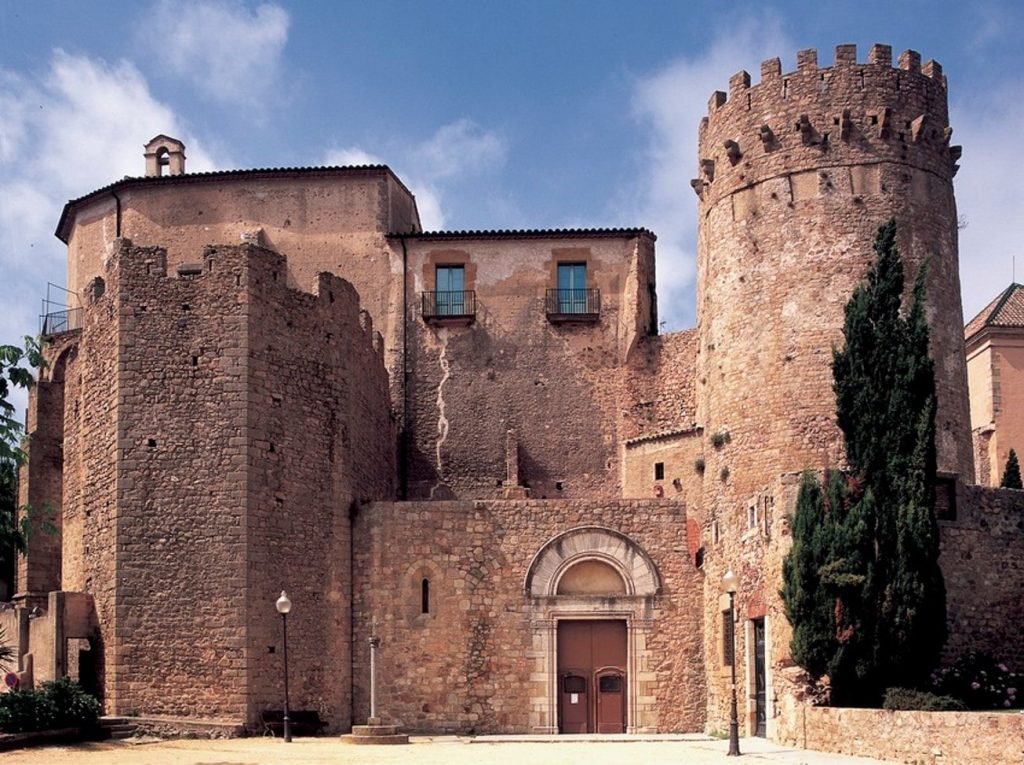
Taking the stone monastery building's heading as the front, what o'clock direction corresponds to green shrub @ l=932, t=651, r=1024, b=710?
The green shrub is roughly at 10 o'clock from the stone monastery building.

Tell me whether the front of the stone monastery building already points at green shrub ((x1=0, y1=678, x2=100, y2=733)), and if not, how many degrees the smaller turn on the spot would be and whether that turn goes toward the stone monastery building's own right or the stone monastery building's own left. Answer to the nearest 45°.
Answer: approximately 45° to the stone monastery building's own right

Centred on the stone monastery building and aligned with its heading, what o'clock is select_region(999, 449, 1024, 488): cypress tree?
The cypress tree is roughly at 8 o'clock from the stone monastery building.

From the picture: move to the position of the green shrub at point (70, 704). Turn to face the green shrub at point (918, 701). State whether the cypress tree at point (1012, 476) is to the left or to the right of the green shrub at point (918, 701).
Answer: left

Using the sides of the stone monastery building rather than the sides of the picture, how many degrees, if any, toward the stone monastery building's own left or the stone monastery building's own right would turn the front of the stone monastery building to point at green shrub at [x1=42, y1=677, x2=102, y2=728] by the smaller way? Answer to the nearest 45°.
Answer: approximately 45° to the stone monastery building's own right

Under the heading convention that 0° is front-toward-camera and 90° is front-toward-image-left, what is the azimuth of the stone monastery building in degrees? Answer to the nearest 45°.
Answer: approximately 0°
